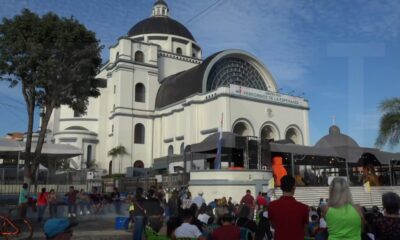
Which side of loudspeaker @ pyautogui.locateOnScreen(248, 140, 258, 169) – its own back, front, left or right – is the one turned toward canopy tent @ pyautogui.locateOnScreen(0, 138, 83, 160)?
right

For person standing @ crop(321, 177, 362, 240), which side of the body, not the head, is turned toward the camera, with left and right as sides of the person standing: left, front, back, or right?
back

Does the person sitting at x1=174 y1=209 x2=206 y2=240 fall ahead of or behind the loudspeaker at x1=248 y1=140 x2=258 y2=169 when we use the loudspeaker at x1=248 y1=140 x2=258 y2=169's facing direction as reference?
ahead

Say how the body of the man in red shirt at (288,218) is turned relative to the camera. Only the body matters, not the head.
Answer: away from the camera

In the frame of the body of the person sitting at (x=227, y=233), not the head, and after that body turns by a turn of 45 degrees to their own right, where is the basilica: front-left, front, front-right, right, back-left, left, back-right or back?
front-left

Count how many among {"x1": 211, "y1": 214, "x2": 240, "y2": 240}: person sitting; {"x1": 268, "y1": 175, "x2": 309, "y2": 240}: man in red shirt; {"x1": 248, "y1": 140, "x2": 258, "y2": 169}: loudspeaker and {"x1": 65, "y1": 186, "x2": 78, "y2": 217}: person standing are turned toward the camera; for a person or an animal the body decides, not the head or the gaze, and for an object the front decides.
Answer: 2

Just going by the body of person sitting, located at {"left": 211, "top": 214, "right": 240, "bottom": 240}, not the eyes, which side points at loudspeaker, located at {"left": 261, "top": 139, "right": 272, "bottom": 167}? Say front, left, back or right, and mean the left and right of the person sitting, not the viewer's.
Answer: front

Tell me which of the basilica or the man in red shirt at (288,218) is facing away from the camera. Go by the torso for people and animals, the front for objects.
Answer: the man in red shirt

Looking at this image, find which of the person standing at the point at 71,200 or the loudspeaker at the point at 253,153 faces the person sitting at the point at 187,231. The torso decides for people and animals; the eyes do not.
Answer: the loudspeaker

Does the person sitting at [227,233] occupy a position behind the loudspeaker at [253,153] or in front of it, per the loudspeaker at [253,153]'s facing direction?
in front

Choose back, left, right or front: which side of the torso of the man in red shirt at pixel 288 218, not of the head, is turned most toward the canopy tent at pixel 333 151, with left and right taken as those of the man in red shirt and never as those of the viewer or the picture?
front

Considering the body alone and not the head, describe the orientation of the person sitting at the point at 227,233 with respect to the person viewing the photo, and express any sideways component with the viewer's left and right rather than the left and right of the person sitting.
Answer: facing away from the viewer

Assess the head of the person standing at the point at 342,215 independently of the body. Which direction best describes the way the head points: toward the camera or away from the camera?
away from the camera

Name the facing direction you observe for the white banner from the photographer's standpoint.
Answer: facing the viewer and to the right of the viewer
